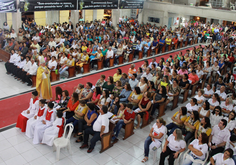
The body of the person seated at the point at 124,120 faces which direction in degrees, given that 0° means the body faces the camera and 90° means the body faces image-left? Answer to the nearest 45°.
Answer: approximately 45°

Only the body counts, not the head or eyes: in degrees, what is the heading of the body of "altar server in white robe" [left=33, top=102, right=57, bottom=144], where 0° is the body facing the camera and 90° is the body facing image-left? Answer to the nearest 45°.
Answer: approximately 45°

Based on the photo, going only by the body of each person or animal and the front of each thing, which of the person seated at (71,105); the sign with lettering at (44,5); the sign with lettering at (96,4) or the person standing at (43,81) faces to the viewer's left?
the person seated

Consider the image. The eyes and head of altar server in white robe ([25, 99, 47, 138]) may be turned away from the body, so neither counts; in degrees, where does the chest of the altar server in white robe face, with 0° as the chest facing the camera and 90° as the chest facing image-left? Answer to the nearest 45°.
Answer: approximately 45°

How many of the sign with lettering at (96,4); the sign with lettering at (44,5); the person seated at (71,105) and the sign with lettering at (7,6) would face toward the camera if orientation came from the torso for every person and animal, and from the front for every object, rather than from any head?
3

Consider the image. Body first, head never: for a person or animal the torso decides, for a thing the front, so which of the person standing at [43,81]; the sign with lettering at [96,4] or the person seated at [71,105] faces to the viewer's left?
the person seated
